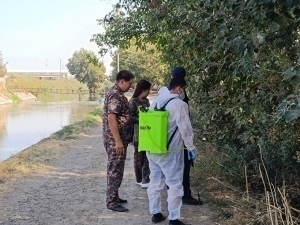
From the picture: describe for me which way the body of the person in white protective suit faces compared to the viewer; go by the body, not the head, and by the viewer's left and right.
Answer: facing away from the viewer and to the right of the viewer

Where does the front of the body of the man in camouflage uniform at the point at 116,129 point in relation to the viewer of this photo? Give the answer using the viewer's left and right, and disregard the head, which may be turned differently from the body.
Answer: facing to the right of the viewer

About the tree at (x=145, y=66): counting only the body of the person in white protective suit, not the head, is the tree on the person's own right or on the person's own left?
on the person's own left

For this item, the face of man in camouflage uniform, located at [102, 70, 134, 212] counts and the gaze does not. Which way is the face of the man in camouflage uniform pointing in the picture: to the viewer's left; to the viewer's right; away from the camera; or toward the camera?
to the viewer's right

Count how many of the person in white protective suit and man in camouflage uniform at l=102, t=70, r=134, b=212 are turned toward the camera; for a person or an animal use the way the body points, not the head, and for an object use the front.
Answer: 0

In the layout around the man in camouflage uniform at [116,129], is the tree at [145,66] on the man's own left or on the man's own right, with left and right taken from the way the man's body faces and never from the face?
on the man's own left

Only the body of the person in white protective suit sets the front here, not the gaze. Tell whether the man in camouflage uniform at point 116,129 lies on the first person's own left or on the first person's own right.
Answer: on the first person's own left
